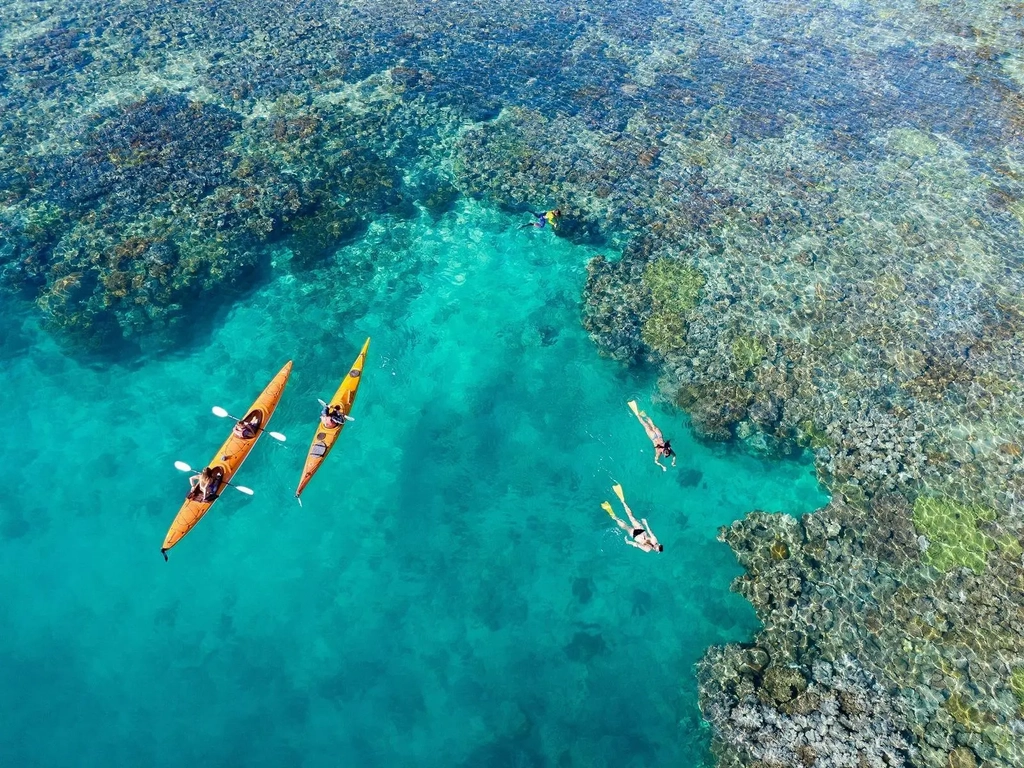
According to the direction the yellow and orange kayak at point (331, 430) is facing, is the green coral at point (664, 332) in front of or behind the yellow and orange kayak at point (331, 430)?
in front

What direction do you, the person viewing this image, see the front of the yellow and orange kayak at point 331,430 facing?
facing away from the viewer and to the right of the viewer

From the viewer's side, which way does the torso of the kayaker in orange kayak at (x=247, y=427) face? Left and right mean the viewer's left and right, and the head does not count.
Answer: facing away from the viewer and to the right of the viewer

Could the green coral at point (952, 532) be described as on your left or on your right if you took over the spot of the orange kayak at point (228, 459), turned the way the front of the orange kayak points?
on your right

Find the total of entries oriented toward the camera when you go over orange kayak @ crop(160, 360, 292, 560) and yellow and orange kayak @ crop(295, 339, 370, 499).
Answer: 0

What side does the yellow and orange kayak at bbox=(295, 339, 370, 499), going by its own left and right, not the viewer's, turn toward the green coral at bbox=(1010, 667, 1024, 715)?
right

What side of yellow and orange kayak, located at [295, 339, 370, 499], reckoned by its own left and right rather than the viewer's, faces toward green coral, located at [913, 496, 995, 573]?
right

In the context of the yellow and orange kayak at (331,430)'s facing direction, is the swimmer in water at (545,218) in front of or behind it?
in front

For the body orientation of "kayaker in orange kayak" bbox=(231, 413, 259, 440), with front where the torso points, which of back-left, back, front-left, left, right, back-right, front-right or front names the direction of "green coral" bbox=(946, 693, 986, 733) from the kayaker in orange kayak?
right

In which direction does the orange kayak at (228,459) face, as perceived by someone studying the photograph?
facing away from the viewer and to the right of the viewer

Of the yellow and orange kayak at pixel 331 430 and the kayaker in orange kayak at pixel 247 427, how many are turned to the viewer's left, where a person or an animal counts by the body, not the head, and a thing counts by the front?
0

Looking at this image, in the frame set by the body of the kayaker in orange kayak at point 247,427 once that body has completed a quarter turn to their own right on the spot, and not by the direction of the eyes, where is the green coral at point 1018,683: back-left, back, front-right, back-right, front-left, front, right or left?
front

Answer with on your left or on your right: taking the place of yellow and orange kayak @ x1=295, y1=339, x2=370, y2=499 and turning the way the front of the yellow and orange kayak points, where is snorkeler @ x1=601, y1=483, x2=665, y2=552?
on your right

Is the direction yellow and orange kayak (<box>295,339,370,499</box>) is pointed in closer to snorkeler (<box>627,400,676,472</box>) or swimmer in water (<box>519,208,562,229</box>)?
the swimmer in water

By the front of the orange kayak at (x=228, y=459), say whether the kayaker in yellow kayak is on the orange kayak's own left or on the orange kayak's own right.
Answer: on the orange kayak's own right
